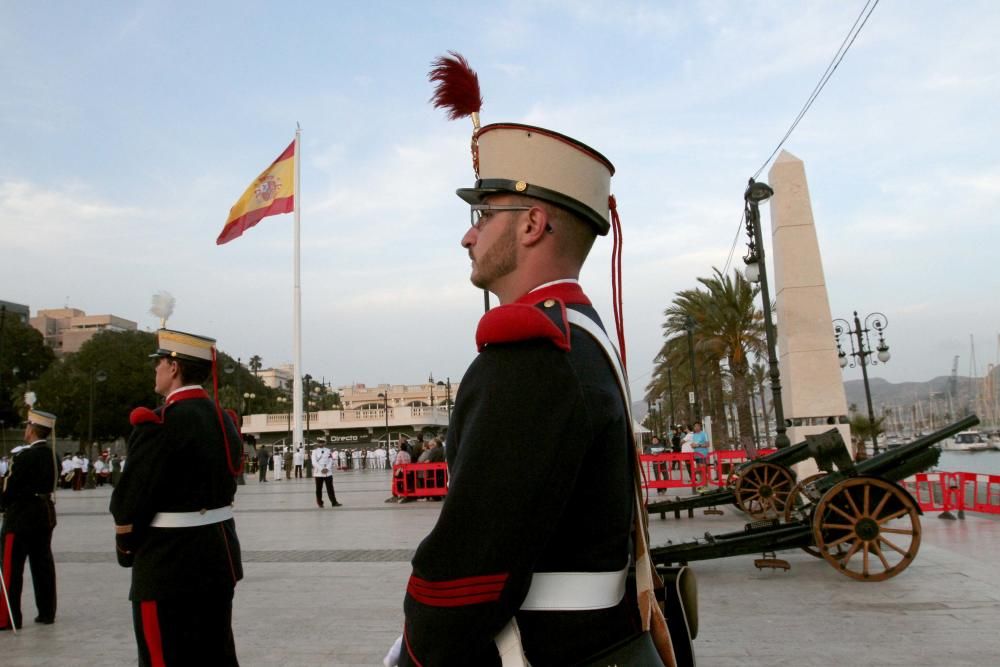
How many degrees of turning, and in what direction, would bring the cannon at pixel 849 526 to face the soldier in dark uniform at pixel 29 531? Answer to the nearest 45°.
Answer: approximately 135° to its right

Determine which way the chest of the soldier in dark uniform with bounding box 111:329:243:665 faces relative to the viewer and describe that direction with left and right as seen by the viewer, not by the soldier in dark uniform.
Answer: facing away from the viewer and to the left of the viewer

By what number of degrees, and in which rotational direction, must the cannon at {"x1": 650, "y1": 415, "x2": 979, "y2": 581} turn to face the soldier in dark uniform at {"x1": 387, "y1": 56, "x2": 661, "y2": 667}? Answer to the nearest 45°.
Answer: approximately 90° to its right

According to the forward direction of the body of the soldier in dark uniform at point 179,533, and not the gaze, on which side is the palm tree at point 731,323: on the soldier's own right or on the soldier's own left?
on the soldier's own right

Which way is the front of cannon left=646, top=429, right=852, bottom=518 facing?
to the viewer's right

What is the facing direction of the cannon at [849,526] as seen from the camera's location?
facing to the right of the viewer

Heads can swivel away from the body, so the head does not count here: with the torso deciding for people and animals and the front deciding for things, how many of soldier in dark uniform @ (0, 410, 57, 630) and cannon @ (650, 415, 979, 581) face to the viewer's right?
1

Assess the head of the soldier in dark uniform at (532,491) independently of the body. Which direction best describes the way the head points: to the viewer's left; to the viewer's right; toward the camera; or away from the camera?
to the viewer's left
